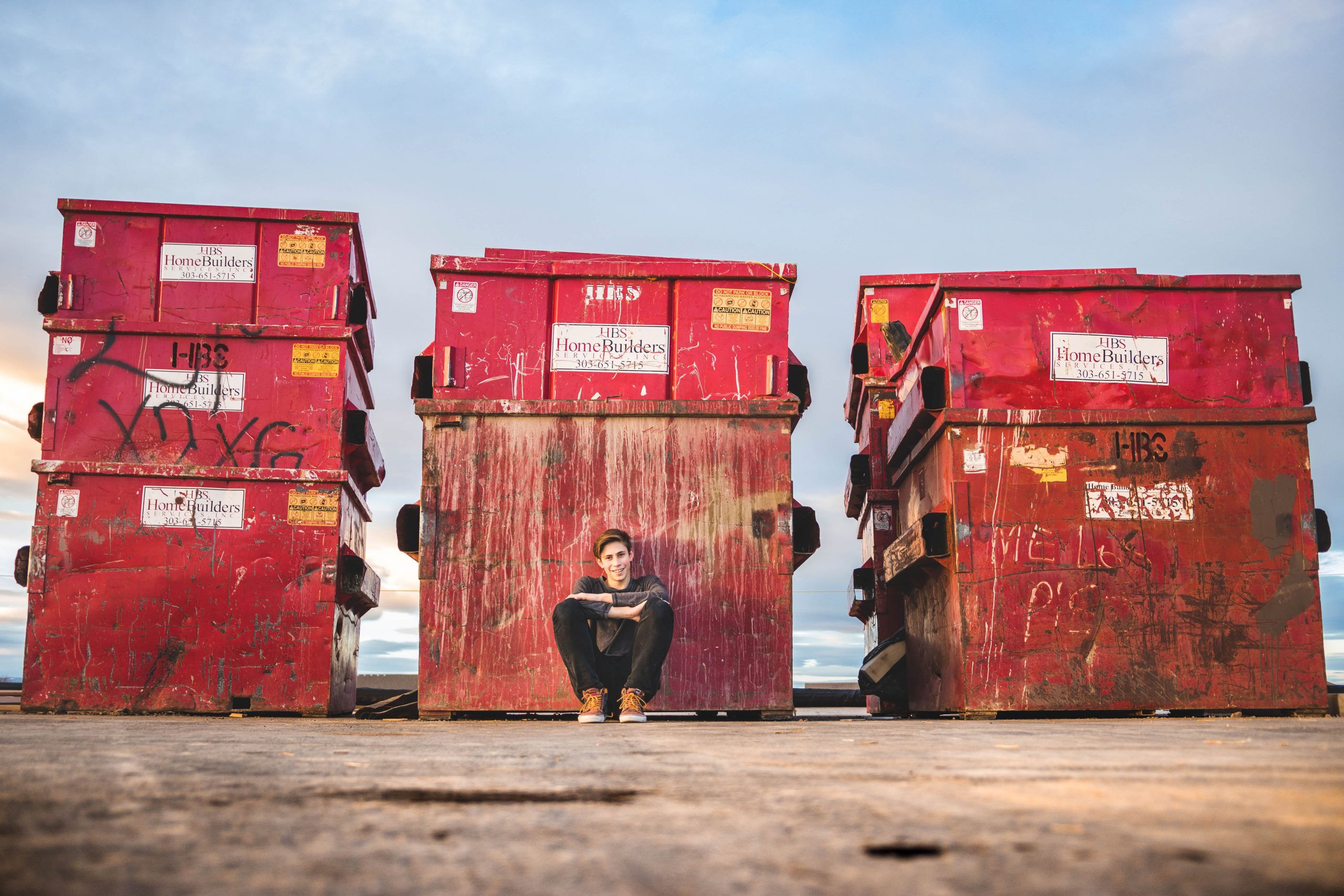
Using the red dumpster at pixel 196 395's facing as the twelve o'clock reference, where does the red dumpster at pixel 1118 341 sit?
the red dumpster at pixel 1118 341 is roughly at 10 o'clock from the red dumpster at pixel 196 395.

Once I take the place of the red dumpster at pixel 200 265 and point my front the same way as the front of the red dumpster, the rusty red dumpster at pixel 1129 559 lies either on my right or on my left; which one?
on my left

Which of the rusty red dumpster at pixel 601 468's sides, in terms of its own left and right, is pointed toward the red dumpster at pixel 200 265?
right

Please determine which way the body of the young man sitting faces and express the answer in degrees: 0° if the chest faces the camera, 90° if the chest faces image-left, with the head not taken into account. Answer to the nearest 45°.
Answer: approximately 0°

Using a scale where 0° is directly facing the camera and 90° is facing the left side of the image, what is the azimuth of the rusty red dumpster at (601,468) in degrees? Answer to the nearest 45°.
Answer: approximately 0°
